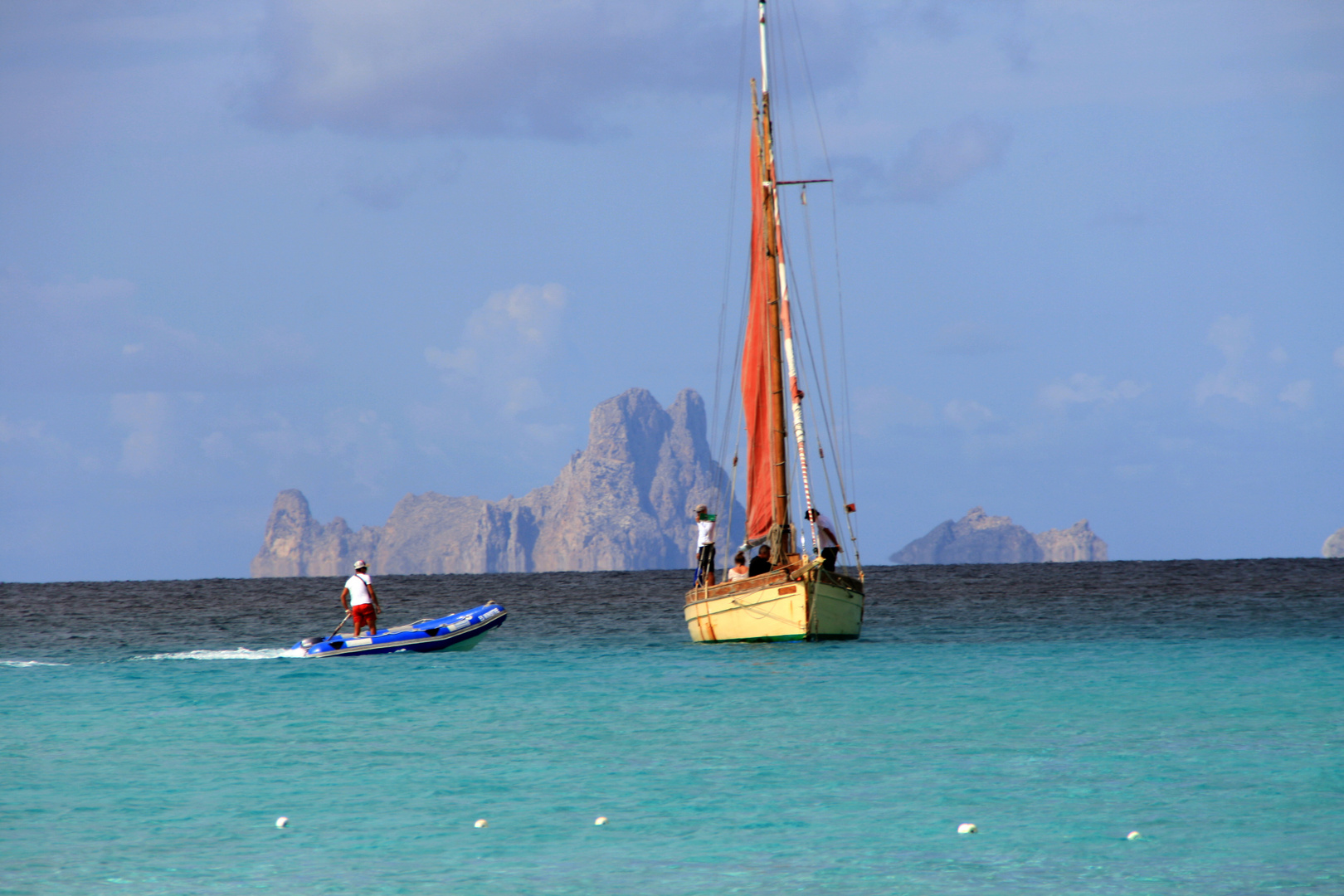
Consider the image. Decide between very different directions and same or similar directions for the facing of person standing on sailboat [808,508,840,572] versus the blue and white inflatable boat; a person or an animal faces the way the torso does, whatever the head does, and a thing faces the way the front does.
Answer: very different directions

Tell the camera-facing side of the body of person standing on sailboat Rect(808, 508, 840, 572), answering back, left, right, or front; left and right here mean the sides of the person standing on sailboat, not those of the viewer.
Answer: left

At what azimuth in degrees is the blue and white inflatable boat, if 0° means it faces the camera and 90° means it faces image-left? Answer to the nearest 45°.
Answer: approximately 270°

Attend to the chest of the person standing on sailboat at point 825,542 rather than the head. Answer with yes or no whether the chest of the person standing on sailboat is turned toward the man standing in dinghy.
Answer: yes

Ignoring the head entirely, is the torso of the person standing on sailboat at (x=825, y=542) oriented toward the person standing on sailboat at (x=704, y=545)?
yes

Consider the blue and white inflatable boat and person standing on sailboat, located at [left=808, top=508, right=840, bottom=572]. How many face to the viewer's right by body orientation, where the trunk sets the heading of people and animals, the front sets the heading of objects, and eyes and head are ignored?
1

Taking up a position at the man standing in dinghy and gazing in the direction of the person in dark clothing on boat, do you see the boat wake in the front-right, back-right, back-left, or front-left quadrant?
back-left

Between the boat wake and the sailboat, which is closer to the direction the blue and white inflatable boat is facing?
the sailboat
